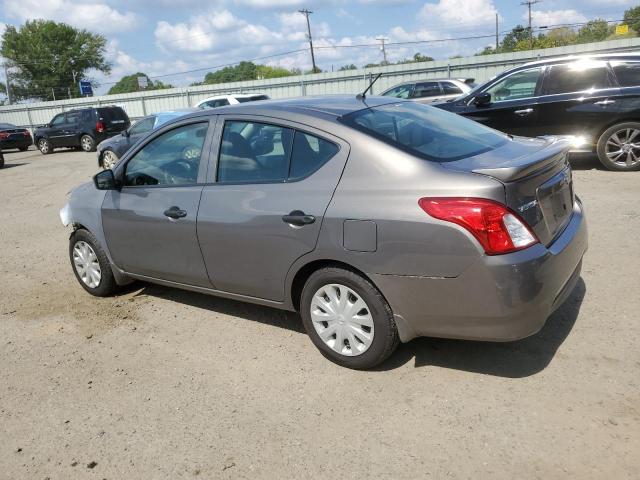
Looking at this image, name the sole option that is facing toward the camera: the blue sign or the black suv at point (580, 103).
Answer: the blue sign

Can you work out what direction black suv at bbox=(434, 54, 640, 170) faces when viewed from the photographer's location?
facing to the left of the viewer

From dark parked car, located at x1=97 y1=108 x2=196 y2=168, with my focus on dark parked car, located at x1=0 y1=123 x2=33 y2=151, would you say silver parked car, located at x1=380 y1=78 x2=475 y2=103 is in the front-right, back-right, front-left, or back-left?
back-right

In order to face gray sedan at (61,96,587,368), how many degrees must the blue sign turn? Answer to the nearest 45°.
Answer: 0° — it already faces it

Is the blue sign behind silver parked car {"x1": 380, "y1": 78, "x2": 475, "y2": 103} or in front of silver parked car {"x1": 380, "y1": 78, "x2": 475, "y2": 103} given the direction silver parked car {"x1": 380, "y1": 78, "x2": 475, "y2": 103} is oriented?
in front

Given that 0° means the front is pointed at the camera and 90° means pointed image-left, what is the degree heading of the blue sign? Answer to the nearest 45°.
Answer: approximately 0°

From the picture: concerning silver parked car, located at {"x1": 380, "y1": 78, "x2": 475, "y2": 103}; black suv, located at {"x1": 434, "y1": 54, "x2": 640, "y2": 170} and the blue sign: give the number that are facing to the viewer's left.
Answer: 2

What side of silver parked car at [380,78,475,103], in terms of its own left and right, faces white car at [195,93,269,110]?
front

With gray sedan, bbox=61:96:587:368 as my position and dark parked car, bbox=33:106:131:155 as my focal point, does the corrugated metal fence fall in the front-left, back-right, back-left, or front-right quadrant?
front-right

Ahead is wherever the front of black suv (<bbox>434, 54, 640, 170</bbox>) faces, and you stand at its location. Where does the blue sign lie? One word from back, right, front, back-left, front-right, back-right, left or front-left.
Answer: front-right

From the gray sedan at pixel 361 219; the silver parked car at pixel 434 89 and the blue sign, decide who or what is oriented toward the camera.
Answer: the blue sign

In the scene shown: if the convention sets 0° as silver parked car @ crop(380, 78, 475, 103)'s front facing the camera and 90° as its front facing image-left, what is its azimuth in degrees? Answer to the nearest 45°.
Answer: approximately 90°

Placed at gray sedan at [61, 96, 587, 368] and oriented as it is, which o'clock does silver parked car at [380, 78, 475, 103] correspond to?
The silver parked car is roughly at 2 o'clock from the gray sedan.

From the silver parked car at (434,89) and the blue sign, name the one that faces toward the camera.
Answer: the blue sign

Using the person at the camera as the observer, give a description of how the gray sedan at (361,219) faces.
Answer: facing away from the viewer and to the left of the viewer
